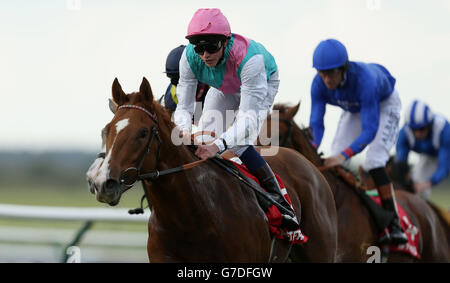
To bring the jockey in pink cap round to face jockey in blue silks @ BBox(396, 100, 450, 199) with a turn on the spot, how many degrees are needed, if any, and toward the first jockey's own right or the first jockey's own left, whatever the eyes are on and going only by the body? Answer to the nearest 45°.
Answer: approximately 180°

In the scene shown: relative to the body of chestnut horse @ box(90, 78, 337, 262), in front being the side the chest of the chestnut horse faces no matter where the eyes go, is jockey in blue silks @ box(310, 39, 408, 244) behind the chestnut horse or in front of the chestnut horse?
behind

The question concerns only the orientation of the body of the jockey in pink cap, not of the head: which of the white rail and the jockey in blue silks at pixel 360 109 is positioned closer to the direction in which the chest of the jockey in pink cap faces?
the white rail

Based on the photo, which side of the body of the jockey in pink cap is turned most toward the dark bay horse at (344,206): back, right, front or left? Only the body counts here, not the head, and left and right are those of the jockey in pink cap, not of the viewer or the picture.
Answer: back

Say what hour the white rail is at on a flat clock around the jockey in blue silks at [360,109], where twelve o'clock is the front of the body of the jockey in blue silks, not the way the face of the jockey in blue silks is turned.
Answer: The white rail is roughly at 1 o'clock from the jockey in blue silks.

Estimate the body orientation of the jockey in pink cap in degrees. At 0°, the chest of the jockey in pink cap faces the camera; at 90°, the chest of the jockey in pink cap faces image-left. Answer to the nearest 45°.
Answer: approximately 45°

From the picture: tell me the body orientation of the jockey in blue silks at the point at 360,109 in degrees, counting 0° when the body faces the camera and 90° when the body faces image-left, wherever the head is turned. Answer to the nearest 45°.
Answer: approximately 45°

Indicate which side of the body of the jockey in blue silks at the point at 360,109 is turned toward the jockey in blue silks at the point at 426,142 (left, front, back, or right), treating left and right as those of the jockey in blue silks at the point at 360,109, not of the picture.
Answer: back

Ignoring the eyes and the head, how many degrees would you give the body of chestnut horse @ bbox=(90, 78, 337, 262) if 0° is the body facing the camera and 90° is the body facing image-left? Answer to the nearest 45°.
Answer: approximately 45°

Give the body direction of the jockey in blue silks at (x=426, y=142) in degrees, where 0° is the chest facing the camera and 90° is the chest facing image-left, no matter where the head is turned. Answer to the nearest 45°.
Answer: approximately 45°
